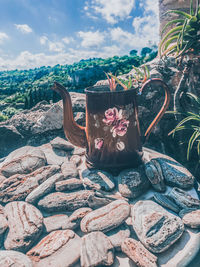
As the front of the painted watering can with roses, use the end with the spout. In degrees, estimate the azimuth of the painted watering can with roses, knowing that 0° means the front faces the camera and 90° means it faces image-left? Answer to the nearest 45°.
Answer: approximately 90°

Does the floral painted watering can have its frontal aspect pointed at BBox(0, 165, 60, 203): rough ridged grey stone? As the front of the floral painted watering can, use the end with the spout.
yes

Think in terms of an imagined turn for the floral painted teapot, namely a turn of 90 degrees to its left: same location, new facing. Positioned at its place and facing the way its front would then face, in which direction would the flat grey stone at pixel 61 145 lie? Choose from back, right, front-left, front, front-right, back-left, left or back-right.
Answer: back-right
